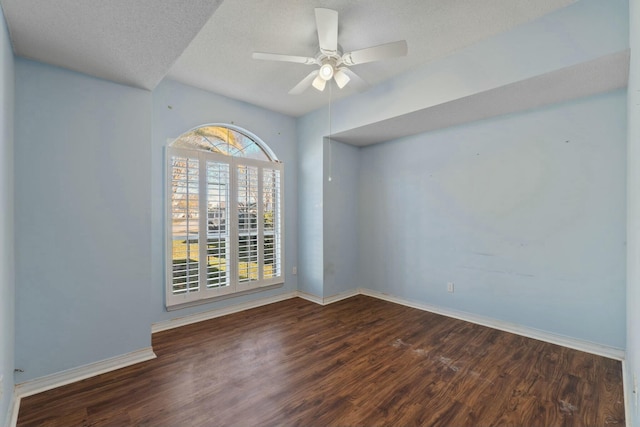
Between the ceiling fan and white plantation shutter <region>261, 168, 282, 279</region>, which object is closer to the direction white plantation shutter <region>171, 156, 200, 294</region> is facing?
the ceiling fan

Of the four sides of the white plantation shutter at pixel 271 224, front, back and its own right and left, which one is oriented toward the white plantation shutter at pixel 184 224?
right

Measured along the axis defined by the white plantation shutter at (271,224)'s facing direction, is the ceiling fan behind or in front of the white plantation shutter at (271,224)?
in front

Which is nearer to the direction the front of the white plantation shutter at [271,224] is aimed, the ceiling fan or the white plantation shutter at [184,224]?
the ceiling fan

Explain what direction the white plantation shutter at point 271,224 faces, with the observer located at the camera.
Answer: facing the viewer and to the right of the viewer

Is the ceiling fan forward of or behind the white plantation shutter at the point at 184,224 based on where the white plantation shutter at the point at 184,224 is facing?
forward

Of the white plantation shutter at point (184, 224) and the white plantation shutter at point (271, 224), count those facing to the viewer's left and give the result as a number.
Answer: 0
